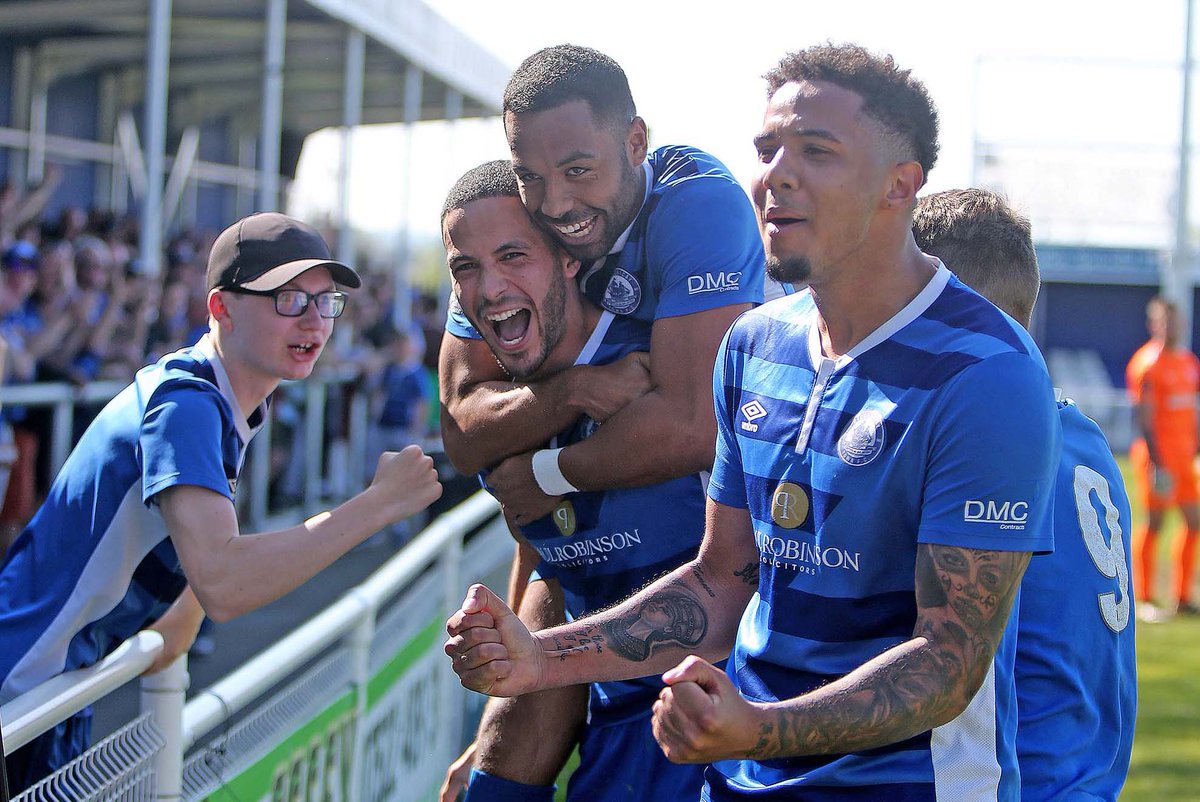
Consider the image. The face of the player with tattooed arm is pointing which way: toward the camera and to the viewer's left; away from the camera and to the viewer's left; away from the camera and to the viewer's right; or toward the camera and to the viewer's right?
toward the camera and to the viewer's left

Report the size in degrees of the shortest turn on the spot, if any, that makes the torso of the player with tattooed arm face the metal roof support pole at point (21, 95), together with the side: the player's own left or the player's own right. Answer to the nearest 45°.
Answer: approximately 90° to the player's own right

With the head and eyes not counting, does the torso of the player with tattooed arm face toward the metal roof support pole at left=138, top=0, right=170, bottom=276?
no

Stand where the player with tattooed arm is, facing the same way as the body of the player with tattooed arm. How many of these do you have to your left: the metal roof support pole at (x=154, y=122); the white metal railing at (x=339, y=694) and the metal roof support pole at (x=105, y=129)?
0

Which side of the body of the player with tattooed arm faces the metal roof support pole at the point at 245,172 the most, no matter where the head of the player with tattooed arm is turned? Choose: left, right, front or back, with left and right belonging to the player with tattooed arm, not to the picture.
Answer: right

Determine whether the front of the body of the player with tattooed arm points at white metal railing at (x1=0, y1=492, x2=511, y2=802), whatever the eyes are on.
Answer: no

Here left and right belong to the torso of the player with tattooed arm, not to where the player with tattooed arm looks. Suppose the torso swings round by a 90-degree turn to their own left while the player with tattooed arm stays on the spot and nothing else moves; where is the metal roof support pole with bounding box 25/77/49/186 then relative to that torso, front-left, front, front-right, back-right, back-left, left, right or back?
back

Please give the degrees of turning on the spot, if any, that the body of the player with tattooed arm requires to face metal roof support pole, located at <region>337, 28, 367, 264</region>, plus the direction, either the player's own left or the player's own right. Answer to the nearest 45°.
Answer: approximately 135° to the player's own right

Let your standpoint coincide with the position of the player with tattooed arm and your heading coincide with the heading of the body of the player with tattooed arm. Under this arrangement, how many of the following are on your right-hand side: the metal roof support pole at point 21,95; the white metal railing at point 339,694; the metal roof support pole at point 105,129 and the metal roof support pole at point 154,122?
4

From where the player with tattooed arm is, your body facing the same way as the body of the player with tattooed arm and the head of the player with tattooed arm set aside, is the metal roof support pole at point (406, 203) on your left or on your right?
on your right

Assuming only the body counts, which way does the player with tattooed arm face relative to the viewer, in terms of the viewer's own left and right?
facing the viewer and to the left of the viewer

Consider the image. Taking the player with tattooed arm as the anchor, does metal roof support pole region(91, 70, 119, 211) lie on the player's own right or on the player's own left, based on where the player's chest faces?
on the player's own right

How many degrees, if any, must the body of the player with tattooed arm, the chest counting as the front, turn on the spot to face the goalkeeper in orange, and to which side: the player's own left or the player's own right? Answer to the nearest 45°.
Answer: approximately 135° to the player's own right

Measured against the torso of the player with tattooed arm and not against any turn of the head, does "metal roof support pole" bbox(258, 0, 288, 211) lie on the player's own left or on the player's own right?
on the player's own right

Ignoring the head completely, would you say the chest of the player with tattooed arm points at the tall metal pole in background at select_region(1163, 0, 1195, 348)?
no
